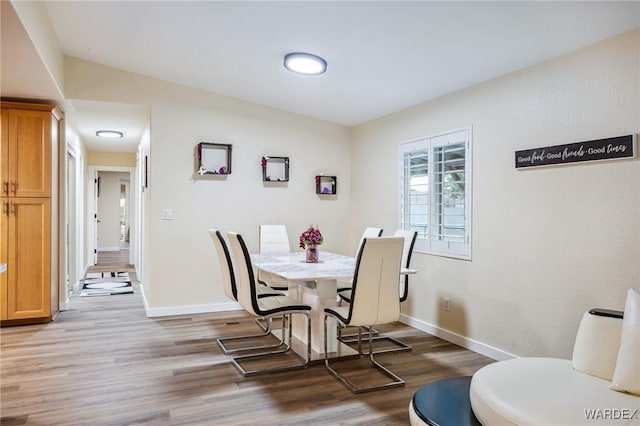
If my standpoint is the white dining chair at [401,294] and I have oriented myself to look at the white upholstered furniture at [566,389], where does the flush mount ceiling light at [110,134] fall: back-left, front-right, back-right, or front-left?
back-right

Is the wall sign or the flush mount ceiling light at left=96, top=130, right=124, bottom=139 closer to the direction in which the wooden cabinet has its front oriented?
the wall sign

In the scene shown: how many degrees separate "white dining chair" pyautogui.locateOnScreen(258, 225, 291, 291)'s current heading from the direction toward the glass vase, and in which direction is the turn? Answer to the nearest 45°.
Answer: approximately 45° to its right

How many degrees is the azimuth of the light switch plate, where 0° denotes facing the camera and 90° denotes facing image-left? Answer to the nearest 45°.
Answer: approximately 0°

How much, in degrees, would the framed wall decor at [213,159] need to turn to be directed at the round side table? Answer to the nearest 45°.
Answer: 0° — it already faces it

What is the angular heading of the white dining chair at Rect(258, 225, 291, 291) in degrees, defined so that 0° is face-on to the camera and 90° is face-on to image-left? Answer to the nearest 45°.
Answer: approximately 315°

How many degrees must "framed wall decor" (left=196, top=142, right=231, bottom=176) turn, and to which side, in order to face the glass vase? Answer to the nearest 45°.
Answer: approximately 45° to its left

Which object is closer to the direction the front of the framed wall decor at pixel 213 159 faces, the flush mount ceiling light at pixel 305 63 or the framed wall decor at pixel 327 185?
the flush mount ceiling light
